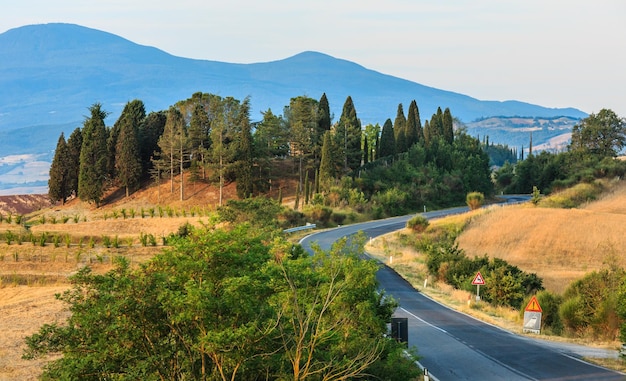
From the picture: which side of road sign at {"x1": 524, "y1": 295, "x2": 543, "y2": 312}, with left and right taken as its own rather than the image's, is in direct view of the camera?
front

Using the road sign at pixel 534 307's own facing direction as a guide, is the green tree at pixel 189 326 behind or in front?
in front
